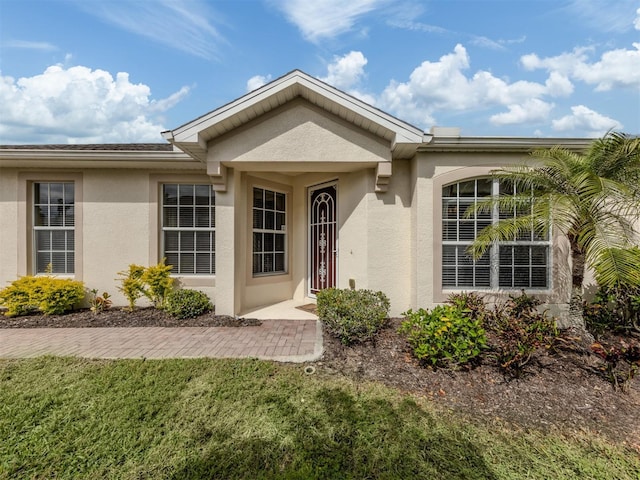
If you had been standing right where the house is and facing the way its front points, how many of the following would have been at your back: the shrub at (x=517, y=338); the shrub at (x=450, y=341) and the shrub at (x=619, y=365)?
0

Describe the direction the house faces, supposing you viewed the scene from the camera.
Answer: facing the viewer

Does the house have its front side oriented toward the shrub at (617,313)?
no

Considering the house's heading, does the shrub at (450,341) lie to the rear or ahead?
ahead

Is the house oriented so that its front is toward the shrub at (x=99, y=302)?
no

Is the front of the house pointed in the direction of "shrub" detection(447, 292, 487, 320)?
no
